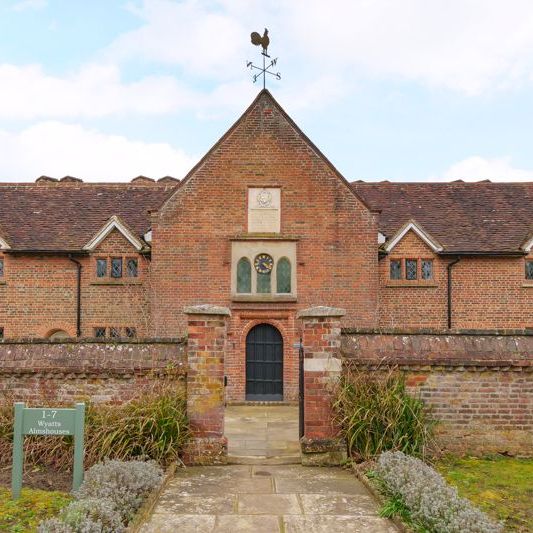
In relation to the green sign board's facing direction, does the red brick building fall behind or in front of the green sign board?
behind

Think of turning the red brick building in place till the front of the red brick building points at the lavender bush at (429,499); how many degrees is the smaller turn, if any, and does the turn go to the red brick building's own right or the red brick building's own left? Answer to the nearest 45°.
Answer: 0° — it already faces it

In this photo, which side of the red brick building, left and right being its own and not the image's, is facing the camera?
front

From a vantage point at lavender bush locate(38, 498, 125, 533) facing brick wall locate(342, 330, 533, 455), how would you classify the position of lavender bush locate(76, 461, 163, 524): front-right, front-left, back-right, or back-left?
front-left

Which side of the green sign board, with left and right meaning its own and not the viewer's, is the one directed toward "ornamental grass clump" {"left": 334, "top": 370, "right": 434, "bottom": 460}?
left

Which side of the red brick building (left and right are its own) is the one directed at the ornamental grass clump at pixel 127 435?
front

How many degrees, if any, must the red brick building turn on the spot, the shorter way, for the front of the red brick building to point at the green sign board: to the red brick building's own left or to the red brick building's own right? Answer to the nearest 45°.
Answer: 0° — it already faces it

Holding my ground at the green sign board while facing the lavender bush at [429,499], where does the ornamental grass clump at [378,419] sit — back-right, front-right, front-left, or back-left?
front-left

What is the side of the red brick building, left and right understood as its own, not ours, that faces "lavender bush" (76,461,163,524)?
front

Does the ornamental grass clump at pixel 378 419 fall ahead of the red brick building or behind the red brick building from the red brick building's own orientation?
ahead

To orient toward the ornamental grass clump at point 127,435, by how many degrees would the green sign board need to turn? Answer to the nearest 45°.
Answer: approximately 135° to its left

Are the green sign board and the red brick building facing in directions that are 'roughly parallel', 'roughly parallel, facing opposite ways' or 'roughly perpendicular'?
roughly parallel

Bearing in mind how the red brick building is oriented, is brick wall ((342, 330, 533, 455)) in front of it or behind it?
in front
